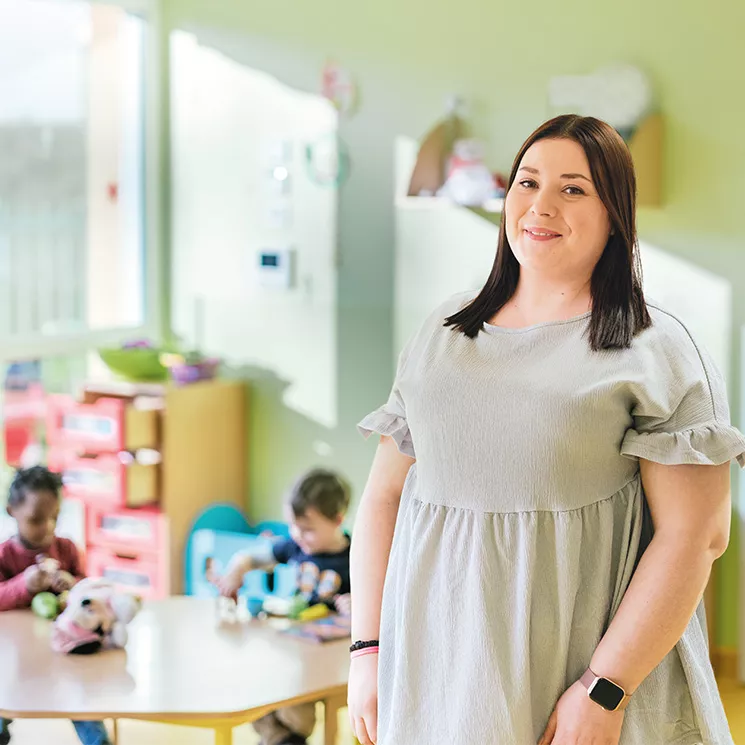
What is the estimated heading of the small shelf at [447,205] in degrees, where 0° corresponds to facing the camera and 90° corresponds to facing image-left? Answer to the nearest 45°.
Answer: approximately 0°

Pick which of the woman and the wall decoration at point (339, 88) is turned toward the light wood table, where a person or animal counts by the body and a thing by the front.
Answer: the wall decoration

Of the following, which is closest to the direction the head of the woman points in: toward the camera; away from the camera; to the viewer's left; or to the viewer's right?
toward the camera

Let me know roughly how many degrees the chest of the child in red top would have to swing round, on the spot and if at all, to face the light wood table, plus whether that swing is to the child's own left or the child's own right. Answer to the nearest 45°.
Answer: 0° — they already face it

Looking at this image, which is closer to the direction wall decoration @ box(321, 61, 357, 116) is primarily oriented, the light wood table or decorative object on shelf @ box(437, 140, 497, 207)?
the light wood table

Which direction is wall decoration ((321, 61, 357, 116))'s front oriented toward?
toward the camera

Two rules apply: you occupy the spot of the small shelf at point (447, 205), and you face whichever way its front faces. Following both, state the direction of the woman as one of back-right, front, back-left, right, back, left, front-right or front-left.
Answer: front

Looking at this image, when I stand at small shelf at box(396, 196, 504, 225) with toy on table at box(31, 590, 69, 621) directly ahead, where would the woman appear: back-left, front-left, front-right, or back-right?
front-left

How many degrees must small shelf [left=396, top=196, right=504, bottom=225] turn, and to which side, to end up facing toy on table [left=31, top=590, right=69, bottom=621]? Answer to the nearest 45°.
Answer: approximately 45° to its right

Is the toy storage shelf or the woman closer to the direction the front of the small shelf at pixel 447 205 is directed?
the woman

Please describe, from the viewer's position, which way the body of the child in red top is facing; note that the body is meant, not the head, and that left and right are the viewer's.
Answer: facing the viewer and to the right of the viewer

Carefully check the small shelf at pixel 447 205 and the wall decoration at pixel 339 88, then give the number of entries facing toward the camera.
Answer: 2

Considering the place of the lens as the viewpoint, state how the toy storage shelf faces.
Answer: facing the viewer and to the left of the viewer

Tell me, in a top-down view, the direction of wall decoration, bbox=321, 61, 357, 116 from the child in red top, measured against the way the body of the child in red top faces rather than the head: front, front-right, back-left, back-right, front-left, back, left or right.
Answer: left

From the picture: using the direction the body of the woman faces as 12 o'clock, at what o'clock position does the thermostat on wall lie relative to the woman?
The thermostat on wall is roughly at 4 o'clock from the woman.

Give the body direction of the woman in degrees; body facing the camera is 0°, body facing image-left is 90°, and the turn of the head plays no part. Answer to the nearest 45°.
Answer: approximately 45°

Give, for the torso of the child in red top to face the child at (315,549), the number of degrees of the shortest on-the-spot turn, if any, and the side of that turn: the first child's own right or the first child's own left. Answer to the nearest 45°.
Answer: approximately 45° to the first child's own left
